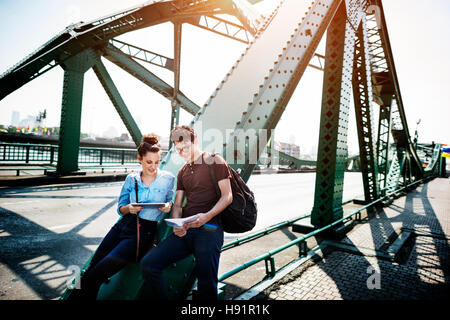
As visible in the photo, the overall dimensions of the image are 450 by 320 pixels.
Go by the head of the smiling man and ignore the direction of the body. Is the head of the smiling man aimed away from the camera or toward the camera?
toward the camera

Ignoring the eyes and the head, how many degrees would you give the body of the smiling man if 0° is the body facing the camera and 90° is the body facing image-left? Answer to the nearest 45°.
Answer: approximately 45°

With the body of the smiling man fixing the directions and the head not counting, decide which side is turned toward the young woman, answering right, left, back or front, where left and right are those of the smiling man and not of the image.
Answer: right
